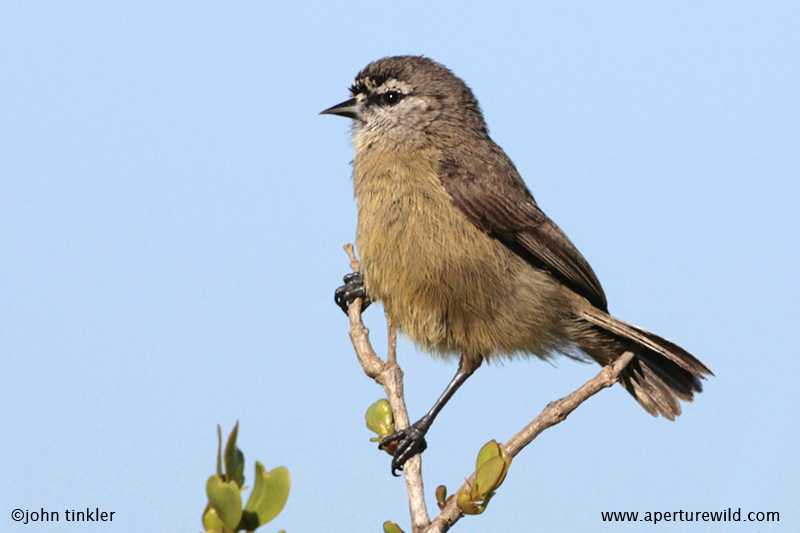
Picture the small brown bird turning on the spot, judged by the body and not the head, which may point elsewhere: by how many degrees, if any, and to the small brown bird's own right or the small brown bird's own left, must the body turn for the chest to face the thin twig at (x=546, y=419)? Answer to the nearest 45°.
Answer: approximately 90° to the small brown bird's own left

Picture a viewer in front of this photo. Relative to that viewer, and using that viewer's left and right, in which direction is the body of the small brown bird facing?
facing to the left of the viewer
